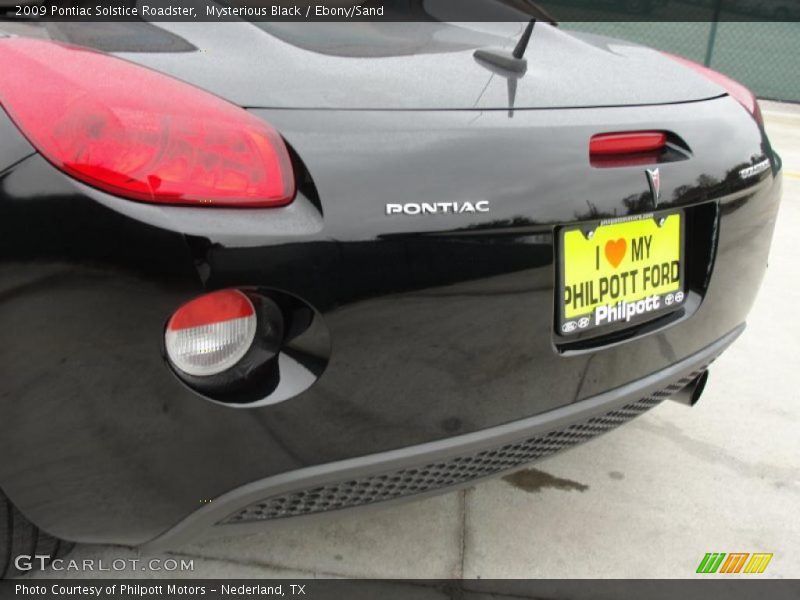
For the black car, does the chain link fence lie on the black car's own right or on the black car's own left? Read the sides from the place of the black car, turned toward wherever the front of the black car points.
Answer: on the black car's own right
